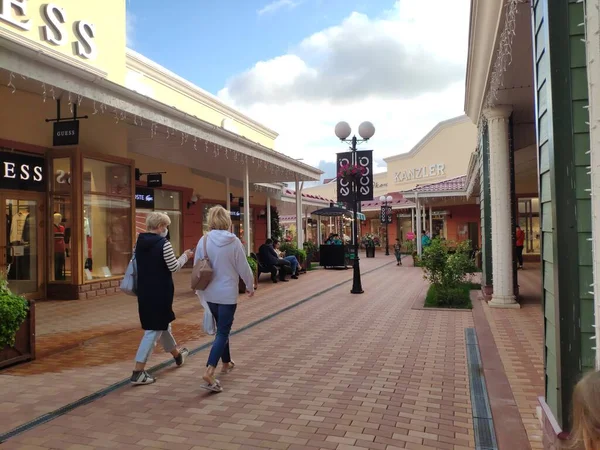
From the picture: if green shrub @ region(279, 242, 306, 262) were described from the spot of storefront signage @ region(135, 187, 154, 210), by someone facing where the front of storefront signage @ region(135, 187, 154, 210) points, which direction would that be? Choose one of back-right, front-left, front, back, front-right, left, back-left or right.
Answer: front-left

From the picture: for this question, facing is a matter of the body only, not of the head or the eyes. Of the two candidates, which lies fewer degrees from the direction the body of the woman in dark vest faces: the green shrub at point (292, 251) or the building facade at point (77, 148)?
the green shrub

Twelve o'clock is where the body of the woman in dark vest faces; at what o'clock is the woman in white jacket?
The woman in white jacket is roughly at 2 o'clock from the woman in dark vest.

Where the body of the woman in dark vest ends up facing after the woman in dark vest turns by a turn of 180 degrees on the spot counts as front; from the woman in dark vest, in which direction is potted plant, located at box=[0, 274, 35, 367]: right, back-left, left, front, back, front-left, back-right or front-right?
right

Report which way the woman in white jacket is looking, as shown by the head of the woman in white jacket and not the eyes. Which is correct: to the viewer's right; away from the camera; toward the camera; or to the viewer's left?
away from the camera

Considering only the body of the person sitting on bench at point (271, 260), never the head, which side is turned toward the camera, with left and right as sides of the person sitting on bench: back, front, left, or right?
right

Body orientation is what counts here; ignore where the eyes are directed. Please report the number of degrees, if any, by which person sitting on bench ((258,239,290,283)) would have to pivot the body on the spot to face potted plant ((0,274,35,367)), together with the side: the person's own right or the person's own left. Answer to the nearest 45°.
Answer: approximately 90° to the person's own right

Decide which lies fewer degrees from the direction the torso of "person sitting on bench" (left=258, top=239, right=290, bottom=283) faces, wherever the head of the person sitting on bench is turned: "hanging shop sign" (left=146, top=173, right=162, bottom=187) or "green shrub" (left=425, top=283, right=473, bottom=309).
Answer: the green shrub

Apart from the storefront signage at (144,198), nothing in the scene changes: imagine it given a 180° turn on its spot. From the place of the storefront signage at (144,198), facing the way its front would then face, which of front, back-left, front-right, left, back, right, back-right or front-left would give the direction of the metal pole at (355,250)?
back

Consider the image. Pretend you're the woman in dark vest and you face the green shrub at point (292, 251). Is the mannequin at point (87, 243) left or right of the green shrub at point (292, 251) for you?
left

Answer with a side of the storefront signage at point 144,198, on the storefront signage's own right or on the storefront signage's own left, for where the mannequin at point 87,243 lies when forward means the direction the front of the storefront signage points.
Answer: on the storefront signage's own right

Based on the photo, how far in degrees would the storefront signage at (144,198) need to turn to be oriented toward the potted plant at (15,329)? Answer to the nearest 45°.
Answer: approximately 45° to its right

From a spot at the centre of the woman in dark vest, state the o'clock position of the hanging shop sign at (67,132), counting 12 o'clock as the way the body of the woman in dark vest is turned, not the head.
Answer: The hanging shop sign is roughly at 10 o'clock from the woman in dark vest.

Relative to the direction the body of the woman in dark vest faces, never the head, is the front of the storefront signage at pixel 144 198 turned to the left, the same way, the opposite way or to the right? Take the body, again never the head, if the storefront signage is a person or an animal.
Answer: to the right

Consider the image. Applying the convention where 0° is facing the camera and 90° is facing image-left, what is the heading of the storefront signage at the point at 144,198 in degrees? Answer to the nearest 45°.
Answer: approximately 315°

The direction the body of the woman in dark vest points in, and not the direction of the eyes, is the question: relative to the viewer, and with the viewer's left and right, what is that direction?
facing away from the viewer and to the right of the viewer

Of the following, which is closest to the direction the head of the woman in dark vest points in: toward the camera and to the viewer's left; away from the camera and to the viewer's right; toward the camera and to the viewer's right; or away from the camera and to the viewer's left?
away from the camera and to the viewer's right
